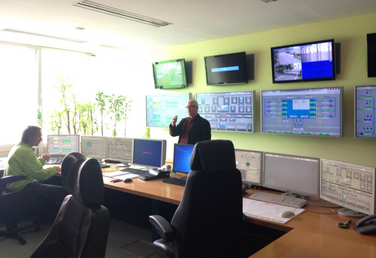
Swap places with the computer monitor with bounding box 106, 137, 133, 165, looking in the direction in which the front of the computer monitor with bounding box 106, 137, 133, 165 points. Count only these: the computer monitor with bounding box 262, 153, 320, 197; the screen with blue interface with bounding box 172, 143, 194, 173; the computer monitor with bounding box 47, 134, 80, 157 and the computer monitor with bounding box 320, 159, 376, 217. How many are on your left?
3

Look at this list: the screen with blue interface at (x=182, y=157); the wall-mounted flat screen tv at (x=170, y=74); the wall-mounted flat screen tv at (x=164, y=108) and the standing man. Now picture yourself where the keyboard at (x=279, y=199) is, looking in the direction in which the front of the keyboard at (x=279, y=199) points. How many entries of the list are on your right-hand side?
4

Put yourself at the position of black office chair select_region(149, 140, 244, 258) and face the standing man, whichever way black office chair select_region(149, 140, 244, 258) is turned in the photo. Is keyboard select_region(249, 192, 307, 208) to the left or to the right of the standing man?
right

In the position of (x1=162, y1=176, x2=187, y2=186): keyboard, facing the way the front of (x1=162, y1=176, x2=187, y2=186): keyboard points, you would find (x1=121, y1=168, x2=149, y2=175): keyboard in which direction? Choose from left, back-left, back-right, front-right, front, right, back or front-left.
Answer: right

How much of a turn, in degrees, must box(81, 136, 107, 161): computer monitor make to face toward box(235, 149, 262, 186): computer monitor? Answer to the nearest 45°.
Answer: approximately 90° to its left

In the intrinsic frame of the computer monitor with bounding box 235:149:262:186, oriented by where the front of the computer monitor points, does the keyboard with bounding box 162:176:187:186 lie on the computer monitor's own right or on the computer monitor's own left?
on the computer monitor's own right

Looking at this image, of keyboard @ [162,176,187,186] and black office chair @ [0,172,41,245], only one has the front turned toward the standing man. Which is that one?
the black office chair

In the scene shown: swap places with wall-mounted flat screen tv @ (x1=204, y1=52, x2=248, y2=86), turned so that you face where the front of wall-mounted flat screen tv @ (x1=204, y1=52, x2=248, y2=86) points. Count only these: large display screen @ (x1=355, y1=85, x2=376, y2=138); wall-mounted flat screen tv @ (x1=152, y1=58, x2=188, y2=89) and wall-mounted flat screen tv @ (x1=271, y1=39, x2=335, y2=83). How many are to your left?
2

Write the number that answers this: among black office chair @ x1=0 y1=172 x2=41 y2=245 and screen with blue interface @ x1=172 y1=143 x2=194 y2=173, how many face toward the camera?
1

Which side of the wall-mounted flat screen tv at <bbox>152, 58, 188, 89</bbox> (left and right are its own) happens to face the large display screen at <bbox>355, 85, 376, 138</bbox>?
left

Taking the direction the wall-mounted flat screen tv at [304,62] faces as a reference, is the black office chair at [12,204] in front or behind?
in front

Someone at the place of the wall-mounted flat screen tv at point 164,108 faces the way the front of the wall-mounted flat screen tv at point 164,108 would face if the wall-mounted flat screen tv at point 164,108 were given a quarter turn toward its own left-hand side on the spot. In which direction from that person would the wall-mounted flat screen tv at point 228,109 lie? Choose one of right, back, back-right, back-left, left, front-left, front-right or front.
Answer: front

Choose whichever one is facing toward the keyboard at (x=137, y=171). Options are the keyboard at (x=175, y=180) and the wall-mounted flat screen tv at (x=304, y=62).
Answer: the wall-mounted flat screen tv

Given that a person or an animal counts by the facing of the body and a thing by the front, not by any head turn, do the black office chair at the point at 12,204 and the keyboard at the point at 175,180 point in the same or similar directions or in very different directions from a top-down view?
very different directions

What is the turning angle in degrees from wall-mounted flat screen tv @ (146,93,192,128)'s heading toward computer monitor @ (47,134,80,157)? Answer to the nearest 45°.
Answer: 0° — it already faces it

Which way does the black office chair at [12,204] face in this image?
to the viewer's right

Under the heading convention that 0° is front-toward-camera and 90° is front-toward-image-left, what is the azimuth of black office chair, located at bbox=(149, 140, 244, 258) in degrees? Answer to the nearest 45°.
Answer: approximately 135°
